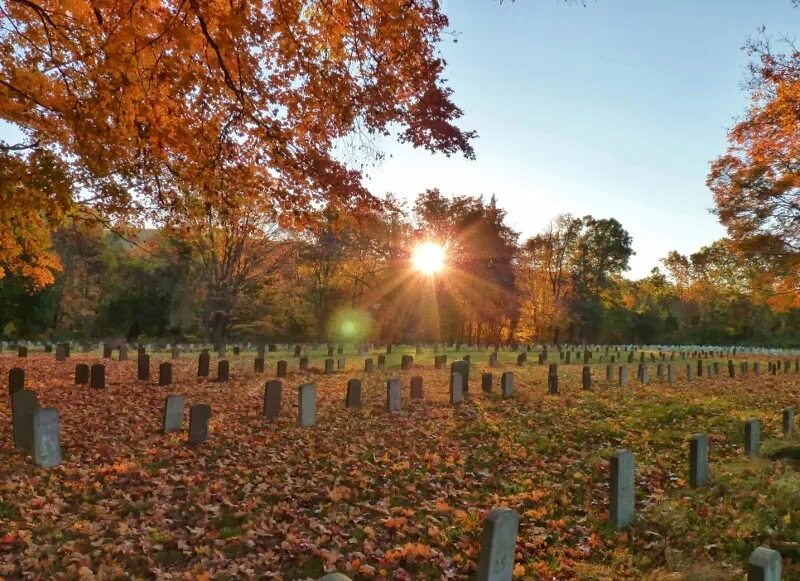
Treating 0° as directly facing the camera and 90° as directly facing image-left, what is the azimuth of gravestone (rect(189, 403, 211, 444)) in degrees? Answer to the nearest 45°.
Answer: approximately 0°

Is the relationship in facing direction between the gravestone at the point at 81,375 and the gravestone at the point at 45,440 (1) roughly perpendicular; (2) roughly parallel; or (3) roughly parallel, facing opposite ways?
roughly parallel

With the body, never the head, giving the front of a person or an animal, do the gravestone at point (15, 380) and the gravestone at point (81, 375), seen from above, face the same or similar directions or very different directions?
same or similar directions

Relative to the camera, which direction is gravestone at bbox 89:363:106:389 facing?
toward the camera

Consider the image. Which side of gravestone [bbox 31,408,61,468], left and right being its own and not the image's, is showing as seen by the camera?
front

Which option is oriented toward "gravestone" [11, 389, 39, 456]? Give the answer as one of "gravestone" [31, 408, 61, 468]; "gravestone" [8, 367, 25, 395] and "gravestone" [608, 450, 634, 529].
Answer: "gravestone" [8, 367, 25, 395]

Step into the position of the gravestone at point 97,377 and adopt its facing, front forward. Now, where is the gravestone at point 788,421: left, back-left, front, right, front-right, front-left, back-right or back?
front-left

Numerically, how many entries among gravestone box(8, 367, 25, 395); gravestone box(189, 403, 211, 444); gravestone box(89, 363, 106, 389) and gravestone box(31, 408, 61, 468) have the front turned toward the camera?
4

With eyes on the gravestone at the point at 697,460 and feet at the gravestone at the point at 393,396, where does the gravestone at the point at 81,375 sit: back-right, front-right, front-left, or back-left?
back-right

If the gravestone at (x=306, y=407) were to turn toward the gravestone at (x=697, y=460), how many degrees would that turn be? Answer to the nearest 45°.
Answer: approximately 45° to its left

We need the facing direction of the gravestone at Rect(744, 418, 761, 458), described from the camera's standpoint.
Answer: facing the viewer and to the right of the viewer

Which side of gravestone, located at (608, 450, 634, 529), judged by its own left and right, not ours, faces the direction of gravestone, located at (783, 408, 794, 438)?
left

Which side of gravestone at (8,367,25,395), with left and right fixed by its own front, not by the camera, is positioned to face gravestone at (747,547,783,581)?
front

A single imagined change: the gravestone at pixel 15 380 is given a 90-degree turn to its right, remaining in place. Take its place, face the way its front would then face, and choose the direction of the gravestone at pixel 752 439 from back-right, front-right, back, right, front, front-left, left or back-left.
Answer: back-left

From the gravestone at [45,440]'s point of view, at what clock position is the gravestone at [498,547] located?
the gravestone at [498,547] is roughly at 11 o'clock from the gravestone at [45,440].

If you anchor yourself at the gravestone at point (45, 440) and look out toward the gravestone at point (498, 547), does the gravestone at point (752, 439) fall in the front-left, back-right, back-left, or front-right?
front-left

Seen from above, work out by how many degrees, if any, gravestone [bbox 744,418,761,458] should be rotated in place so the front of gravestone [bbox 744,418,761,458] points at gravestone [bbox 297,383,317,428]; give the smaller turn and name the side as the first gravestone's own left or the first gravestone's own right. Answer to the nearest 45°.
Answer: approximately 135° to the first gravestone's own right

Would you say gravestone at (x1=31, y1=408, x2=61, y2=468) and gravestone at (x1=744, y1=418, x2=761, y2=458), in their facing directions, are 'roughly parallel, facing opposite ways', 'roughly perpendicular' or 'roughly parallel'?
roughly parallel

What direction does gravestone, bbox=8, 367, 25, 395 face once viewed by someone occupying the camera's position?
facing the viewer

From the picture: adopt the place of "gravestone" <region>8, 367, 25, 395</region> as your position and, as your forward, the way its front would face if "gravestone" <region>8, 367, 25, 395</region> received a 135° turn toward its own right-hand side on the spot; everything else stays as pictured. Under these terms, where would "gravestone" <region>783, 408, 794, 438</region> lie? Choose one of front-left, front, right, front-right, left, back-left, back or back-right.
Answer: back
